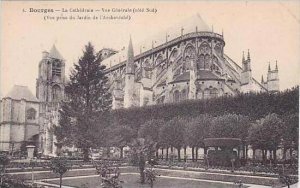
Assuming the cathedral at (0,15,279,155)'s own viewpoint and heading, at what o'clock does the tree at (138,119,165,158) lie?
The tree is roughly at 8 o'clock from the cathedral.

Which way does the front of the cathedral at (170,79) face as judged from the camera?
facing away from the viewer and to the left of the viewer

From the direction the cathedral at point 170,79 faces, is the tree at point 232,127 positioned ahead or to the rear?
to the rear

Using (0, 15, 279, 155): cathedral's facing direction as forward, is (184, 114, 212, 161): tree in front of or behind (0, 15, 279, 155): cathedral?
behind

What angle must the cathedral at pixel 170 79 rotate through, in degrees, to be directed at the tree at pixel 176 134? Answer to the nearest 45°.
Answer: approximately 135° to its left

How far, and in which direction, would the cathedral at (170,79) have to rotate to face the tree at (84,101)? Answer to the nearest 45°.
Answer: approximately 90° to its left

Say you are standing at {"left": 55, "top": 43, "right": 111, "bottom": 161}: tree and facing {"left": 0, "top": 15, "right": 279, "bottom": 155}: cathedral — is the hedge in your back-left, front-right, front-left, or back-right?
front-right
